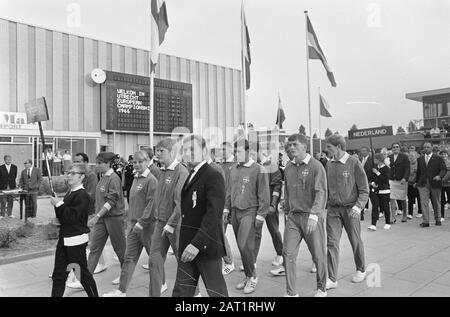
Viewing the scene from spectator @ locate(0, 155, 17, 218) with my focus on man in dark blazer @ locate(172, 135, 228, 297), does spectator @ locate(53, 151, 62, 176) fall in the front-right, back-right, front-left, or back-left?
back-left

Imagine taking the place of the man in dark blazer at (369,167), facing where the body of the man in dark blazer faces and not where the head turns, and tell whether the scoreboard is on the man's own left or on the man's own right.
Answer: on the man's own right

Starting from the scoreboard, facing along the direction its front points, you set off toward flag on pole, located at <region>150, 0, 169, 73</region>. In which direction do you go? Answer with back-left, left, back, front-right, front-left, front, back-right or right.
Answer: front-right

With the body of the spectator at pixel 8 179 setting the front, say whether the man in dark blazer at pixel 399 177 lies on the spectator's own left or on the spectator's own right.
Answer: on the spectator's own left

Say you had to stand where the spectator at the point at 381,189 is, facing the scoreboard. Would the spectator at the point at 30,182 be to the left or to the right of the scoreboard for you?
left

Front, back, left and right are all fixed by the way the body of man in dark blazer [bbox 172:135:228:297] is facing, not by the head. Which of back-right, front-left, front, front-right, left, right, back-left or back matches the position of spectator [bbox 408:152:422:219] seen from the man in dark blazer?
back
